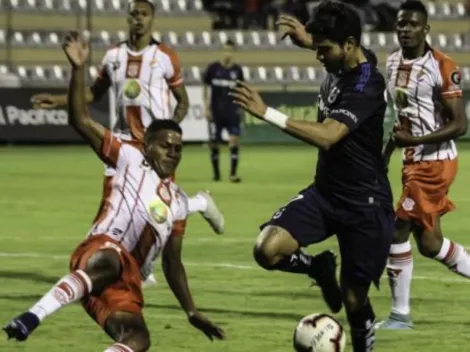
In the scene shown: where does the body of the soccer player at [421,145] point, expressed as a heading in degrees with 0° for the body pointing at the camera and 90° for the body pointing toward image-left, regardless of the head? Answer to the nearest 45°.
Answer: approximately 45°

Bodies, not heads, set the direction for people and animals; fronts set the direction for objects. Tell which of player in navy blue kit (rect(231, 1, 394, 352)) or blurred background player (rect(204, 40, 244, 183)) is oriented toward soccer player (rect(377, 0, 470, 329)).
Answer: the blurred background player

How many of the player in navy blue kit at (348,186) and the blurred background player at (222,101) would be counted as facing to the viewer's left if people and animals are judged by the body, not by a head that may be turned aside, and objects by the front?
1

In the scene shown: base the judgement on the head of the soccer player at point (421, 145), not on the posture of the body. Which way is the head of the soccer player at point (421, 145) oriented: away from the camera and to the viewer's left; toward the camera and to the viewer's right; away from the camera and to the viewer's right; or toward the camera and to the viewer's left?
toward the camera and to the viewer's left

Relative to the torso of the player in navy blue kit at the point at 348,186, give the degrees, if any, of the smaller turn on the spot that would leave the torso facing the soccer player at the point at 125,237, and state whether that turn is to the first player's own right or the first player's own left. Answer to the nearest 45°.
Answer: approximately 45° to the first player's own left

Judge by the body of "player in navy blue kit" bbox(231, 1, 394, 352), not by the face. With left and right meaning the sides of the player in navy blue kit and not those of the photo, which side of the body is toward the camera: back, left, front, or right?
left

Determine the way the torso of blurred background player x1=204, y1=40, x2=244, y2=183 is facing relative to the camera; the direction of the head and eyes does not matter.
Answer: toward the camera

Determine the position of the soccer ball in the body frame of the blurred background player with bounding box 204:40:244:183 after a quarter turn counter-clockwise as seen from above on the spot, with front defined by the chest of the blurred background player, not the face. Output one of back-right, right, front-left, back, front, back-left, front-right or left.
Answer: right

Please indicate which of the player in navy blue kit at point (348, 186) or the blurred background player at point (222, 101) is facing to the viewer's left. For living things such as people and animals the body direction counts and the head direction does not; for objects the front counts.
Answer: the player in navy blue kit

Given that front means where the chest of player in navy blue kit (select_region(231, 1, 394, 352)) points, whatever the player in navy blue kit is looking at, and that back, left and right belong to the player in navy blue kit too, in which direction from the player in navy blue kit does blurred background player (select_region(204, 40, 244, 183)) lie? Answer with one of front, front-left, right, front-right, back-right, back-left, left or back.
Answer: right

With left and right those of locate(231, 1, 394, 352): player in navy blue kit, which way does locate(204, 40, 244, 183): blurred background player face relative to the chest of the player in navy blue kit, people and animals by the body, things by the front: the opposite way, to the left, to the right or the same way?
to the left

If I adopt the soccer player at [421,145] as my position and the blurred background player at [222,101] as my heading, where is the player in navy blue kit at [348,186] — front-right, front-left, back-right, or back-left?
back-left

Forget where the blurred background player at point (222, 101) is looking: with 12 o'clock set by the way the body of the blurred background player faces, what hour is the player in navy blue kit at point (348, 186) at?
The player in navy blue kit is roughly at 12 o'clock from the blurred background player.
